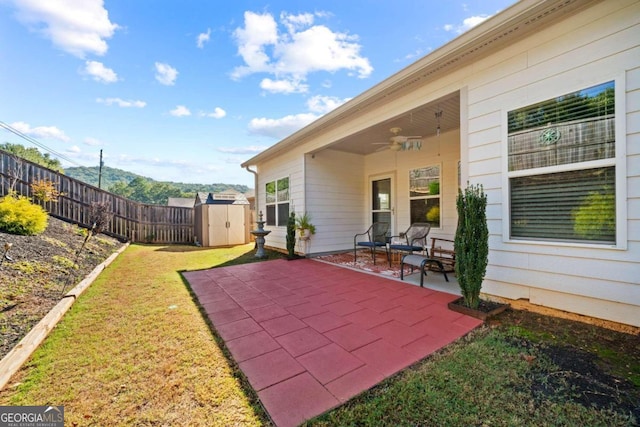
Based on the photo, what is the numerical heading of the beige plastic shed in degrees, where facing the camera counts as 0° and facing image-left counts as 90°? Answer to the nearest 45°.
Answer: approximately 0°

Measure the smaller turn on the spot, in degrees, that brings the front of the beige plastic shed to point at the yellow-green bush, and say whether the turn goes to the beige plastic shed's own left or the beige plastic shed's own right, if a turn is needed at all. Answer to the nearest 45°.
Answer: approximately 45° to the beige plastic shed's own right

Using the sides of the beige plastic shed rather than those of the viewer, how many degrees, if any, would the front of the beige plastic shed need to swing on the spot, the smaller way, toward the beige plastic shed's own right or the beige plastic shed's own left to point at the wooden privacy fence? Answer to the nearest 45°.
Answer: approximately 90° to the beige plastic shed's own right

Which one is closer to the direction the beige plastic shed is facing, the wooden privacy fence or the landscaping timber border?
the landscaping timber border

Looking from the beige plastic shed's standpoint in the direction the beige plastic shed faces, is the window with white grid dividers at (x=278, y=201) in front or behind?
in front

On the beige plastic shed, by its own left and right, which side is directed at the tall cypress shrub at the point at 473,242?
front

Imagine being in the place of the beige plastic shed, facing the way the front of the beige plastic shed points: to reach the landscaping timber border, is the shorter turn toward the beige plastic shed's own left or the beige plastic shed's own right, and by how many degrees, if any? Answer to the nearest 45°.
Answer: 0° — it already faces it

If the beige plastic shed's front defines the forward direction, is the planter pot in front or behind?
in front
